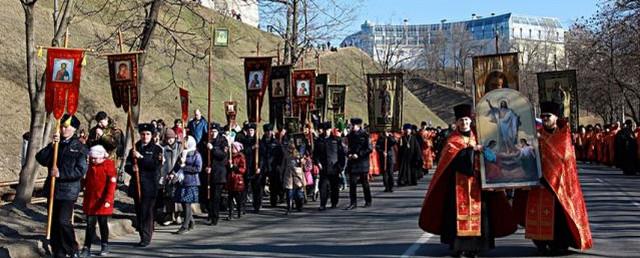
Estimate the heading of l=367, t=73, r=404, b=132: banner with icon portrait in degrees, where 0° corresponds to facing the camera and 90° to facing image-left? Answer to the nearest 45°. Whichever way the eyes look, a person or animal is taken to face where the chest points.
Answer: approximately 0°

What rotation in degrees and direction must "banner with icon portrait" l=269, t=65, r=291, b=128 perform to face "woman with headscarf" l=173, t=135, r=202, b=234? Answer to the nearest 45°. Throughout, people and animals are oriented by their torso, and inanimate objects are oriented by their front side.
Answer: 0° — it already faces them

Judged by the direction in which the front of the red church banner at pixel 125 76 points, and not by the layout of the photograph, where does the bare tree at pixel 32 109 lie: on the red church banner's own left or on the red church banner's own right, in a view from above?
on the red church banner's own right

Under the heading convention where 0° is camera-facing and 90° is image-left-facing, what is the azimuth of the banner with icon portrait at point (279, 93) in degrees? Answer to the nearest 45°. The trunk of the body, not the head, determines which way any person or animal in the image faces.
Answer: approximately 0°

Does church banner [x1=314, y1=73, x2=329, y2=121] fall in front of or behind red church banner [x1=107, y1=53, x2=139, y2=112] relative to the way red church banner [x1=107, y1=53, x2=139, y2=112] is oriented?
behind

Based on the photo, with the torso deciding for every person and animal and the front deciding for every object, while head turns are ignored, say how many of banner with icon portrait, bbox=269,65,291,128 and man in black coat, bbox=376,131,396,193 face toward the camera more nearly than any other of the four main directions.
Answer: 2
